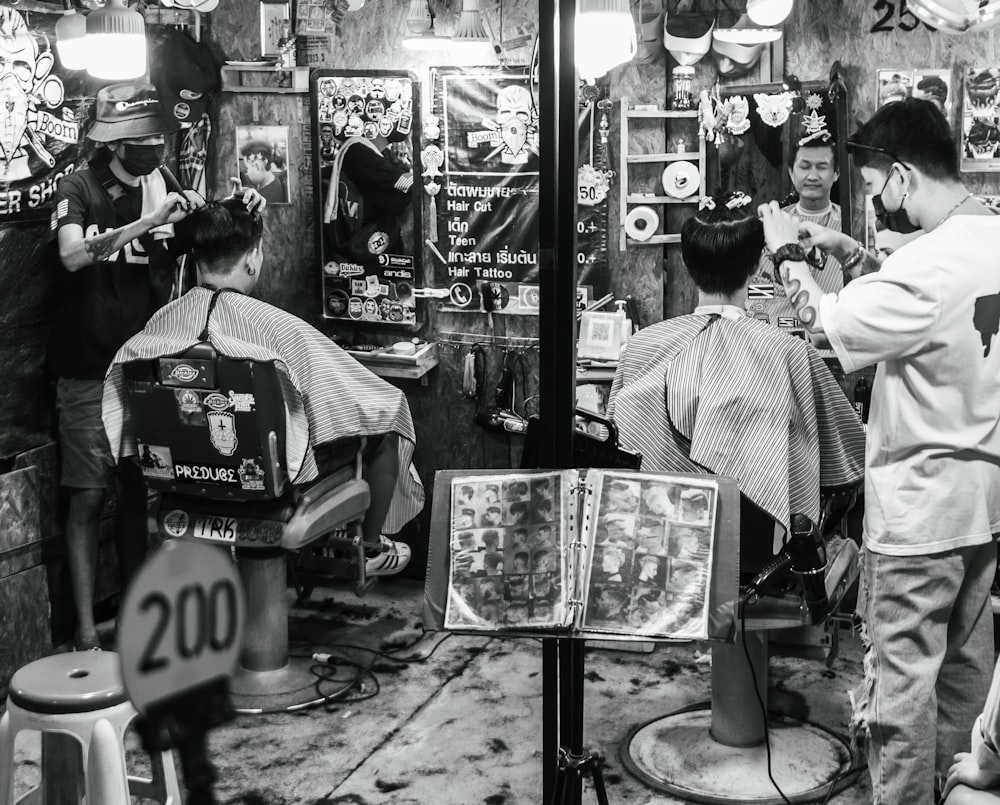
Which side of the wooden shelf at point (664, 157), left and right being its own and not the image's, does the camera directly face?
front

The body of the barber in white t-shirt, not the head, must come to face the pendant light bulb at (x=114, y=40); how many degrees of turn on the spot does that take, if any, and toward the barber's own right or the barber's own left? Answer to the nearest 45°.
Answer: approximately 45° to the barber's own left

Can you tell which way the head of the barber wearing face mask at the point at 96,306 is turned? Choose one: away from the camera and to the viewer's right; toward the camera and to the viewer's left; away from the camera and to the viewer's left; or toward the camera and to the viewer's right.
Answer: toward the camera and to the viewer's right

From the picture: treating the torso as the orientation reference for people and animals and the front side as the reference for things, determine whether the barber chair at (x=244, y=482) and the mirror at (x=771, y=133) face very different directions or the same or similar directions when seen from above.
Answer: very different directions

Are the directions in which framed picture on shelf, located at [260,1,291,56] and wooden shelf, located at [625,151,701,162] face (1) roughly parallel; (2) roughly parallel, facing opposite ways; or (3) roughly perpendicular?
roughly parallel

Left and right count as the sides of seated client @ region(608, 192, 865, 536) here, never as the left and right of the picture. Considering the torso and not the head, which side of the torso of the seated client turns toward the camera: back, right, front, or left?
back

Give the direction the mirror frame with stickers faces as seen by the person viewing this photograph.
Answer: facing the viewer

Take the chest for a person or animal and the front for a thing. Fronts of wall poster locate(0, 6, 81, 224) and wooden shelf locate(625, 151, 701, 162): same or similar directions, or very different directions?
same or similar directions

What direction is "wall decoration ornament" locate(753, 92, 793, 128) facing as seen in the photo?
toward the camera

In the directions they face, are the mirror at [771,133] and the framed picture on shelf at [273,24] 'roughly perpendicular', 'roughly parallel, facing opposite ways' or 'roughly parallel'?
roughly parallel

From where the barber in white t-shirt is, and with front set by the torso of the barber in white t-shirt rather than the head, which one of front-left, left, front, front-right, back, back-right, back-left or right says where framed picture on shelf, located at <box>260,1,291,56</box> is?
front

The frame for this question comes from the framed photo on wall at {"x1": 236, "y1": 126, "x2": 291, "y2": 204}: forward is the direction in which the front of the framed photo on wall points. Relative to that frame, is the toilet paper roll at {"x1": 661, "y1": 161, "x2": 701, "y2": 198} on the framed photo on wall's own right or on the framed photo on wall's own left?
on the framed photo on wall's own left

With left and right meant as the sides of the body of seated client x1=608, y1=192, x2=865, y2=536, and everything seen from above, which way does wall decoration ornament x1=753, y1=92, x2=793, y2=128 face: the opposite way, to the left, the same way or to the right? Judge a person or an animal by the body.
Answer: the opposite way

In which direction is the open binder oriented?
toward the camera

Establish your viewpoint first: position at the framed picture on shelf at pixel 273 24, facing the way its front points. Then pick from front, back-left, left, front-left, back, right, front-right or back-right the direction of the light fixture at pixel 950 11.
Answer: front-left

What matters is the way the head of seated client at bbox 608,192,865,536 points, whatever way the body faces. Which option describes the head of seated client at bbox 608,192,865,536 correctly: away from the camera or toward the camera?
away from the camera
